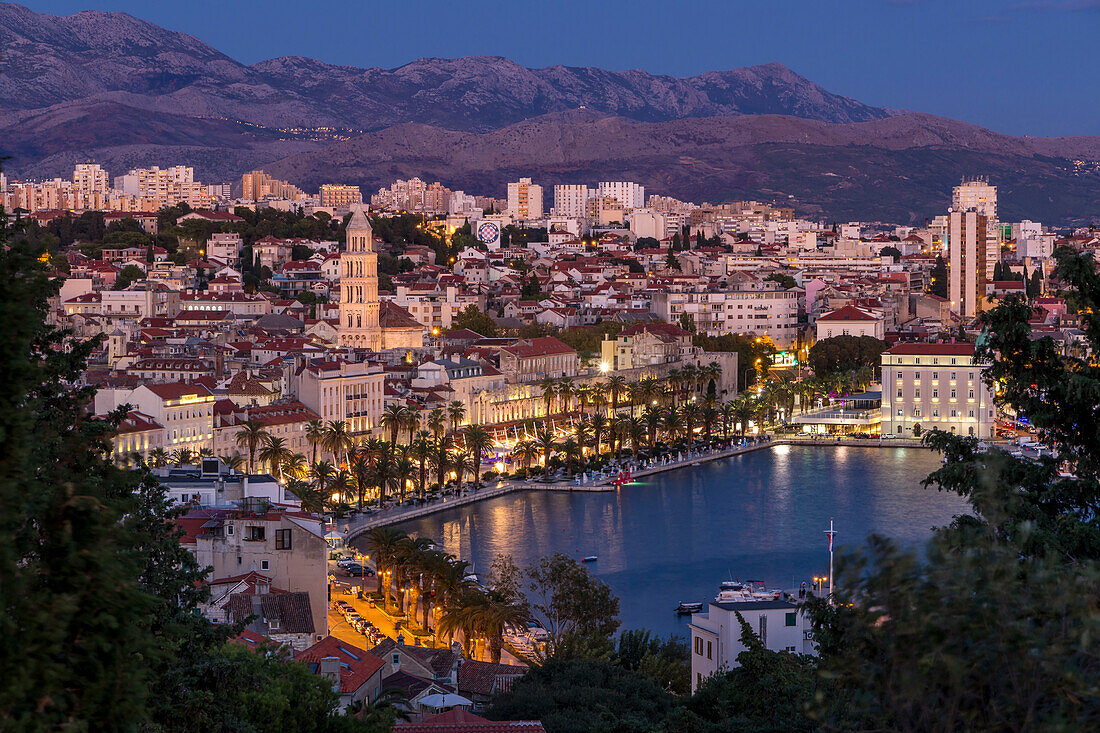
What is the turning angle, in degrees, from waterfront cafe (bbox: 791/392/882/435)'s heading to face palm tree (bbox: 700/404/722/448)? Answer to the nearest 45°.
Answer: approximately 45° to its right

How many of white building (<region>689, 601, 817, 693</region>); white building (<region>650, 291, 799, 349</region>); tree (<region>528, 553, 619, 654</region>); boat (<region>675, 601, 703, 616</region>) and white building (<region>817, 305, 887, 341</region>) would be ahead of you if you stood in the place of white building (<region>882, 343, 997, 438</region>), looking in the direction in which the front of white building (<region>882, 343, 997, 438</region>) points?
3

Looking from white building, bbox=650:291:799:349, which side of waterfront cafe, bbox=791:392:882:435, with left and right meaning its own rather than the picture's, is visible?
back

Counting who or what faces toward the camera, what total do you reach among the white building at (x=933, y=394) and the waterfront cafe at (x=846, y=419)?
2

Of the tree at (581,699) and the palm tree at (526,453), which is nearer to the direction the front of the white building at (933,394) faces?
the tree

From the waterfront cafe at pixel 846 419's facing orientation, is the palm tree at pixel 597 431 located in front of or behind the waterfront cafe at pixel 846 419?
in front

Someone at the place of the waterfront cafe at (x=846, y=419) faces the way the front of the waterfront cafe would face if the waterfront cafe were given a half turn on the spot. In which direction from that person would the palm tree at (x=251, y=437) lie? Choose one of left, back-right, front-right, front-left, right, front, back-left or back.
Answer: back-left

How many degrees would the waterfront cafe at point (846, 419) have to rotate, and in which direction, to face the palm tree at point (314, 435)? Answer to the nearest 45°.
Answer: approximately 45° to its right

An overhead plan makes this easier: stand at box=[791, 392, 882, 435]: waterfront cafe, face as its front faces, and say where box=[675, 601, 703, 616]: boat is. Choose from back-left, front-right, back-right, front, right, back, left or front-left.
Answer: front

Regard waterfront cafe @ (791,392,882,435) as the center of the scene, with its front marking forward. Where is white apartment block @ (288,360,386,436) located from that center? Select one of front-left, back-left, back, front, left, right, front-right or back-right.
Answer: front-right

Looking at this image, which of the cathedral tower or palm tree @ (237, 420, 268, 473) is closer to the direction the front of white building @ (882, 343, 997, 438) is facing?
the palm tree

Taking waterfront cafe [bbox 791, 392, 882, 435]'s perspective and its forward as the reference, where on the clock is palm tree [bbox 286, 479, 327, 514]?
The palm tree is roughly at 1 o'clock from the waterfront cafe.

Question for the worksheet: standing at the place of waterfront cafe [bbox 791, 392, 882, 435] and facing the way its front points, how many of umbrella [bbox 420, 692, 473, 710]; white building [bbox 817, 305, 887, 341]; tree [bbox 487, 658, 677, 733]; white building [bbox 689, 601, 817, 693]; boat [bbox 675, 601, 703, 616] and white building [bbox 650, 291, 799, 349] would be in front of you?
4

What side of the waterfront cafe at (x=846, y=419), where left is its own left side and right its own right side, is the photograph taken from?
front

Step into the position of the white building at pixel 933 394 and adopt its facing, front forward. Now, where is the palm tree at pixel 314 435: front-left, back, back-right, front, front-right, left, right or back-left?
front-right

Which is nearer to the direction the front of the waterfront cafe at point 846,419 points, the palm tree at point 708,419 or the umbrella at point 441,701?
the umbrella
